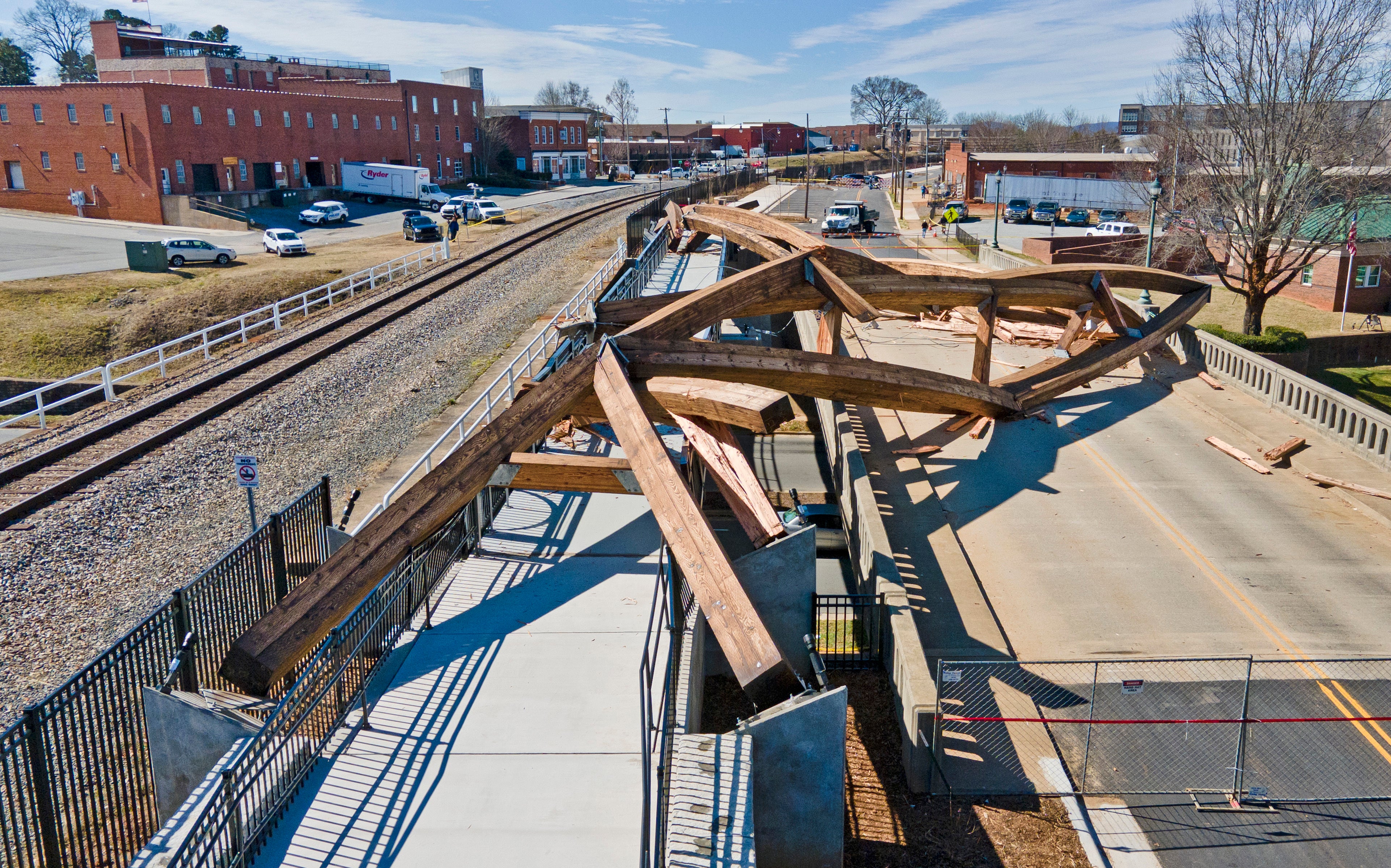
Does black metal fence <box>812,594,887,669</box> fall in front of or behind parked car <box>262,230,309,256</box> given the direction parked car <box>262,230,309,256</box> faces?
in front

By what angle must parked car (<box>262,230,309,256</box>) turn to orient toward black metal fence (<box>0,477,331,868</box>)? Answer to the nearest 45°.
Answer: approximately 45° to its right

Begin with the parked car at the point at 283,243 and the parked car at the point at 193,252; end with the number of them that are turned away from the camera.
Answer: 0

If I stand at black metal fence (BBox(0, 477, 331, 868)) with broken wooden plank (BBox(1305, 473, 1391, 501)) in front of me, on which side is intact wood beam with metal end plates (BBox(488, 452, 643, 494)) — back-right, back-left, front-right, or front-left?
front-left

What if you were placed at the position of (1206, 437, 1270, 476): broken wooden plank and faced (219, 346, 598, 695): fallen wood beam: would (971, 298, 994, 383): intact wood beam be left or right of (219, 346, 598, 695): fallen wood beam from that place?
right

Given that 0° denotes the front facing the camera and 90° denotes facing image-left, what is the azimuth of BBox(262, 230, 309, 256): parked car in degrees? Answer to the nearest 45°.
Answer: approximately 315°

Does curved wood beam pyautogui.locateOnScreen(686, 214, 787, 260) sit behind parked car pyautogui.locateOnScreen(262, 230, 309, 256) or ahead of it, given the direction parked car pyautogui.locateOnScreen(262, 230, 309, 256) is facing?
ahead
